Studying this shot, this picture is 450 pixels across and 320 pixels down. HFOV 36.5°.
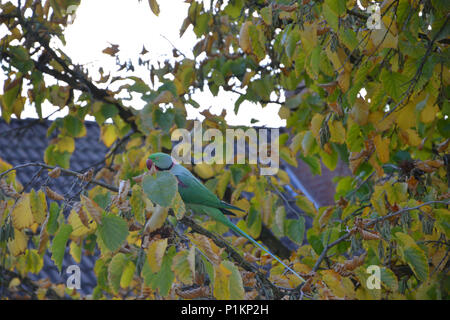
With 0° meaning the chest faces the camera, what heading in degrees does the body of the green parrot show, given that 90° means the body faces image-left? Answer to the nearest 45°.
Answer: approximately 90°
